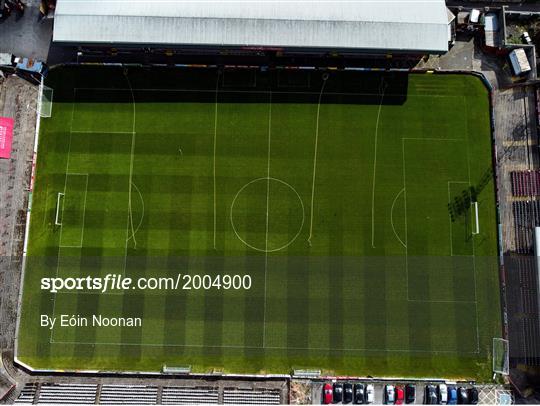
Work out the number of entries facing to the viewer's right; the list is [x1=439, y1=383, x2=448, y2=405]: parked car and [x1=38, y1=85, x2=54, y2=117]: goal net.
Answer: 1

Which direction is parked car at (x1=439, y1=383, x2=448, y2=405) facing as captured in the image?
away from the camera

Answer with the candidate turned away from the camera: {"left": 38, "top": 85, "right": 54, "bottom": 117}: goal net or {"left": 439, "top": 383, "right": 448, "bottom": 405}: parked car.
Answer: the parked car

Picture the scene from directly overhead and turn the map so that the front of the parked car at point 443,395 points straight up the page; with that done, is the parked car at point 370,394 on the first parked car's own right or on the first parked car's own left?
on the first parked car's own left

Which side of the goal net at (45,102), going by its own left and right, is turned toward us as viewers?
right

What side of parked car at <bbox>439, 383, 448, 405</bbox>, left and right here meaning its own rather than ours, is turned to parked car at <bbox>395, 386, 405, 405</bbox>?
left
